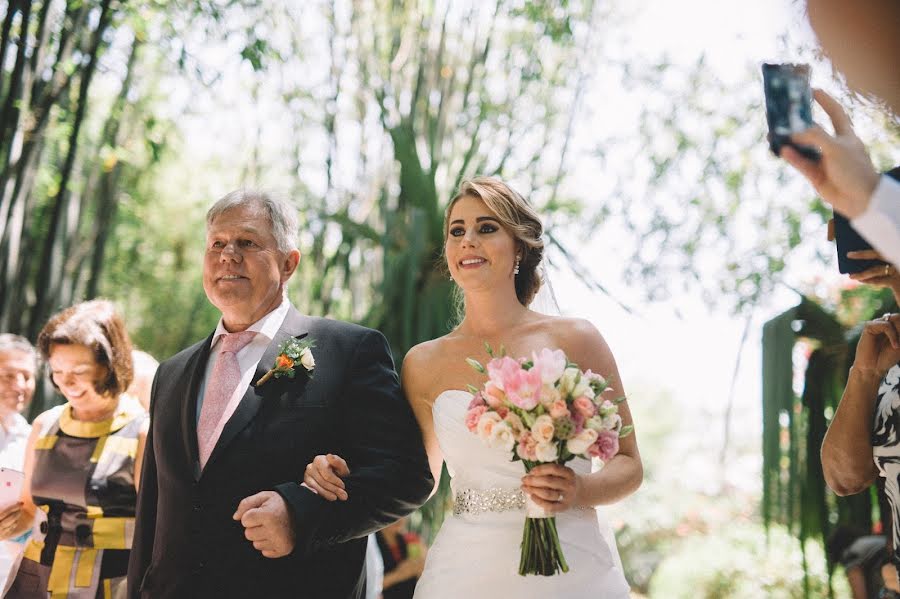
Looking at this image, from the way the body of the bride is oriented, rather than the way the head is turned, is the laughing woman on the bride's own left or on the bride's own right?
on the bride's own right

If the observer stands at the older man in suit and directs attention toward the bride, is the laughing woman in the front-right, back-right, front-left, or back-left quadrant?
back-left

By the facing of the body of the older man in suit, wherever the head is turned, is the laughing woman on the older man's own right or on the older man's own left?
on the older man's own right

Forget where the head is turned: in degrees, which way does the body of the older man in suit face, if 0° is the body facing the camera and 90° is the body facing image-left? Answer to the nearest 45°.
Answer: approximately 45°
